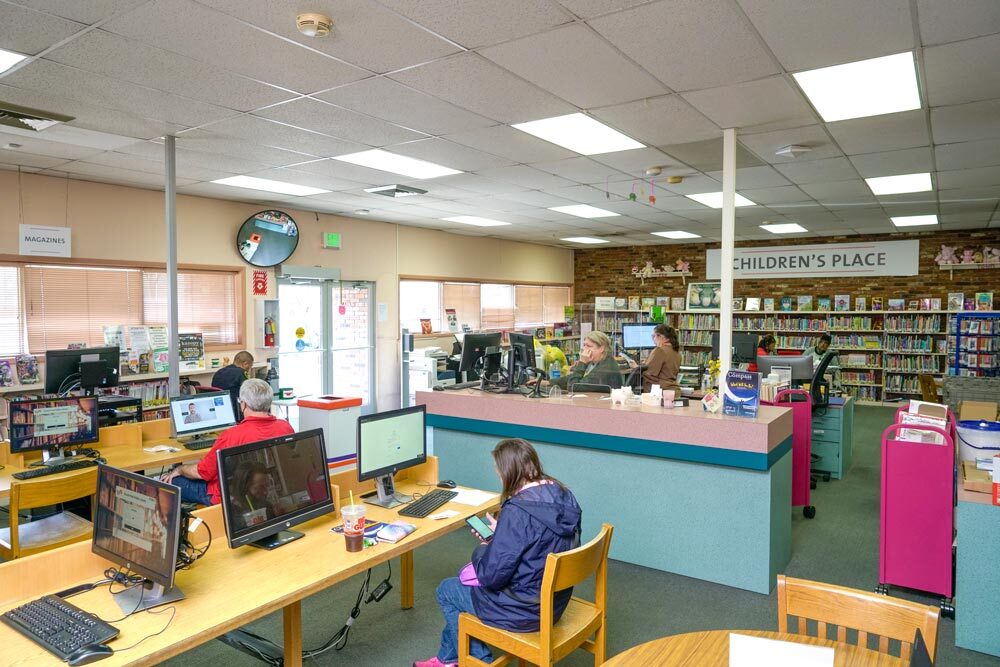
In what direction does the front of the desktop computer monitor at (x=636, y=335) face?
toward the camera

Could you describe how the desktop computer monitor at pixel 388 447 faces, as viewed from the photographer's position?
facing the viewer and to the right of the viewer

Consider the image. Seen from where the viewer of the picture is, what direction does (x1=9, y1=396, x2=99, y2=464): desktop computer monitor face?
facing the viewer

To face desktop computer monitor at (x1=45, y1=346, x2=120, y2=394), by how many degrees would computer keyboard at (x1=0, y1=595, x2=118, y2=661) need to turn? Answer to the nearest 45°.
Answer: approximately 135° to its right

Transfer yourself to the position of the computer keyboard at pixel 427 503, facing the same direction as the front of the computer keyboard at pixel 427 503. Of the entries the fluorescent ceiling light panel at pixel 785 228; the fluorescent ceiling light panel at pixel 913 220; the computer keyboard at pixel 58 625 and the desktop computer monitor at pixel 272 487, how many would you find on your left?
2

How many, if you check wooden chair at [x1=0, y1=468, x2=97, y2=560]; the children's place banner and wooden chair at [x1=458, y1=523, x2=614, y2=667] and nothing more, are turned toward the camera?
1

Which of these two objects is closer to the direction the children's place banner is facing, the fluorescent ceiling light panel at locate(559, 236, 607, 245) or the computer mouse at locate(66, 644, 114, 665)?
the computer mouse

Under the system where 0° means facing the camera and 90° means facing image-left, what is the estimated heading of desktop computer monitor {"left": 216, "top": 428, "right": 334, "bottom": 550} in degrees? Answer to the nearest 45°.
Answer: approximately 315°

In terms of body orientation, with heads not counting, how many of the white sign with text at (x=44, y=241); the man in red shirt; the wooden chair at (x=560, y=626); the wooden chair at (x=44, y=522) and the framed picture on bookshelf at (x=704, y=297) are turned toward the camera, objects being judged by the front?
2

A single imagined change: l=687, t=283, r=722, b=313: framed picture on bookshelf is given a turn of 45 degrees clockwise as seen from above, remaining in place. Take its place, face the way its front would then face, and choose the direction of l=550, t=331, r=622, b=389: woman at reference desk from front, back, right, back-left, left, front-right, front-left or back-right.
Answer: front-left

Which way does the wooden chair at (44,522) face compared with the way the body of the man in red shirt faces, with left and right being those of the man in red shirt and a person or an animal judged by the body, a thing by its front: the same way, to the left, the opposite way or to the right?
the same way

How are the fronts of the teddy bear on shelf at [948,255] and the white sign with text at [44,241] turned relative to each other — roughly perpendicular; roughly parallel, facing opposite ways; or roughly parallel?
roughly perpendicular

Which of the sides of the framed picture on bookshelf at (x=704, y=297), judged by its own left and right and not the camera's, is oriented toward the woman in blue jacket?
front

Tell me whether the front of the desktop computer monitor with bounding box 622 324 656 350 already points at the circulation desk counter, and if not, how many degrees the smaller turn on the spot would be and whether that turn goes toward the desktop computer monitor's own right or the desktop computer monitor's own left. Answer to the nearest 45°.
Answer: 0° — it already faces it

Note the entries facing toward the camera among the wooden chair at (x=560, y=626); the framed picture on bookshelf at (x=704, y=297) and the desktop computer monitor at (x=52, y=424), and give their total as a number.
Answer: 2

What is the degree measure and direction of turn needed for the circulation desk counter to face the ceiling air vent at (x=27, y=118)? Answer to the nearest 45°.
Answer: approximately 45° to its right

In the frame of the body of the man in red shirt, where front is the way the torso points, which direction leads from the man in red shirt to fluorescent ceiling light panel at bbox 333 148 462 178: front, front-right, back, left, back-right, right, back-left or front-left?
right

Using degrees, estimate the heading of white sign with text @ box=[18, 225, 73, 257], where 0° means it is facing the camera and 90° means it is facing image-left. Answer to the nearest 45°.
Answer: approximately 0°

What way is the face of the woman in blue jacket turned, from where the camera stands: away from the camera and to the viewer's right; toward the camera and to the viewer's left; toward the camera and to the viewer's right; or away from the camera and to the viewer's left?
away from the camera and to the viewer's left
